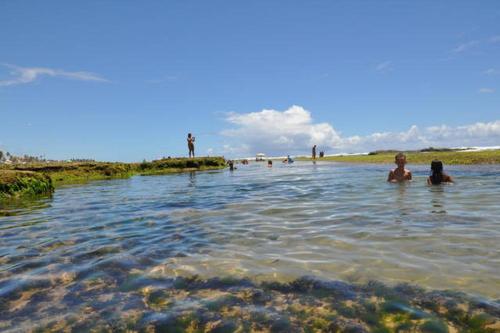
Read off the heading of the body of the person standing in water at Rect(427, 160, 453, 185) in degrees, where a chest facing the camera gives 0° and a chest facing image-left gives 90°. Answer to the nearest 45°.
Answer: approximately 180°

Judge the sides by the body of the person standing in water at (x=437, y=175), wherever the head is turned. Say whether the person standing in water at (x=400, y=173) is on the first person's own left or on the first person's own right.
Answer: on the first person's own left
